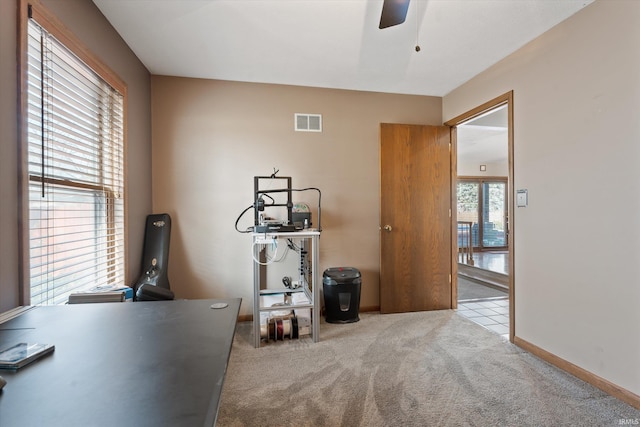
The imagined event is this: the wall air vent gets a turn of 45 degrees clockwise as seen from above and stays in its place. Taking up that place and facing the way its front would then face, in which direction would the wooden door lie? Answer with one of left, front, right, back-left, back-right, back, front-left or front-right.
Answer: back-left

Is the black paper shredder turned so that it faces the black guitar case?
no

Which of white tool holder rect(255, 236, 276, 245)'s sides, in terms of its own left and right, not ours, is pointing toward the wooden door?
left

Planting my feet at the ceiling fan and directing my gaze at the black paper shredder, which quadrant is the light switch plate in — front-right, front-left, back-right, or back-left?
front-right

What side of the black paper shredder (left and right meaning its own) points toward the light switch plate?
left

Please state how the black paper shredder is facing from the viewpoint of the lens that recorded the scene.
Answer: facing the viewer

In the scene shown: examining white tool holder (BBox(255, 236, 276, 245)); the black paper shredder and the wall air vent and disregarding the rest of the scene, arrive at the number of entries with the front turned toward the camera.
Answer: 3

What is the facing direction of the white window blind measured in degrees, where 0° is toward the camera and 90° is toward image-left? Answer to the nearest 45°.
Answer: approximately 315°

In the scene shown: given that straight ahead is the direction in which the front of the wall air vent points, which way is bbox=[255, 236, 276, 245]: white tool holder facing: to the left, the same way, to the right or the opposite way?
the same way

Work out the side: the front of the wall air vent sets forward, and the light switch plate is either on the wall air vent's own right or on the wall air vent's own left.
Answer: on the wall air vent's own left

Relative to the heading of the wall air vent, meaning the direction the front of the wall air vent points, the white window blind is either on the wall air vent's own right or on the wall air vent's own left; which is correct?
on the wall air vent's own right

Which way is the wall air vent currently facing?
toward the camera

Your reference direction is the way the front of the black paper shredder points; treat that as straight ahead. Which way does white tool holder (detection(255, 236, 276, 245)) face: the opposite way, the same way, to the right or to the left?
the same way

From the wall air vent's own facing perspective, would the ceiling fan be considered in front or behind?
in front

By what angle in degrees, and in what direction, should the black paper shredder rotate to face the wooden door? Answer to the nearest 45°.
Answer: approximately 135° to its left
